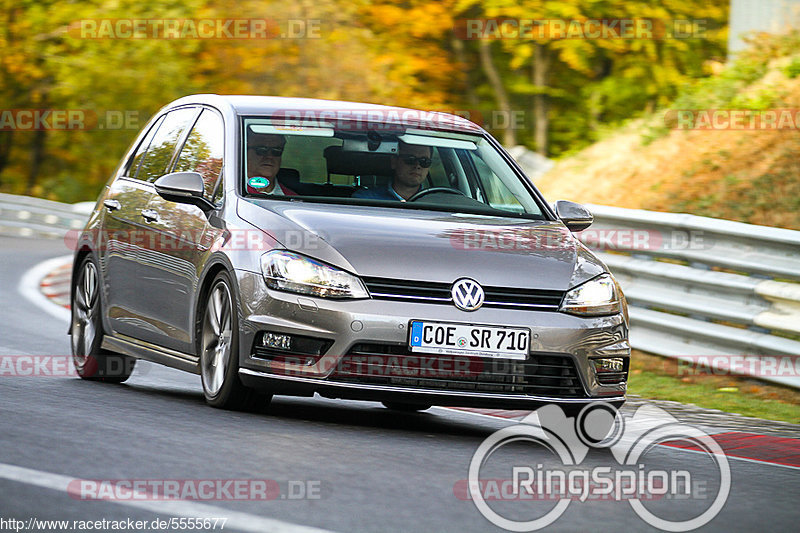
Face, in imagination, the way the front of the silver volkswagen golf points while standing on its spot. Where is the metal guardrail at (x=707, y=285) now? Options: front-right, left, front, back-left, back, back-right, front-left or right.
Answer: left

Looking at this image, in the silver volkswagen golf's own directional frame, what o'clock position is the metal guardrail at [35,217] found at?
The metal guardrail is roughly at 7 o'clock from the silver volkswagen golf.

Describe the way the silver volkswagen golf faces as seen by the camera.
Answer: facing the viewer and to the right of the viewer
